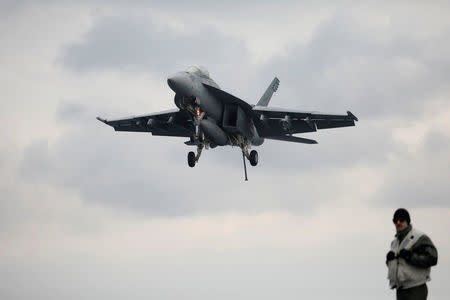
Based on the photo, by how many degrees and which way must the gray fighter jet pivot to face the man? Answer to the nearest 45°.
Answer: approximately 45° to its left

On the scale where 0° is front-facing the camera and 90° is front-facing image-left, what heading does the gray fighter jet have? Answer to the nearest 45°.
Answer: approximately 45°

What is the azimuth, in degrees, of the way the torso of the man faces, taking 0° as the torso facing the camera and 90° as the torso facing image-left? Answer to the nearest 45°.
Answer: approximately 45°

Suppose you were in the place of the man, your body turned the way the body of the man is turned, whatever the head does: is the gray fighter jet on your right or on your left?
on your right
